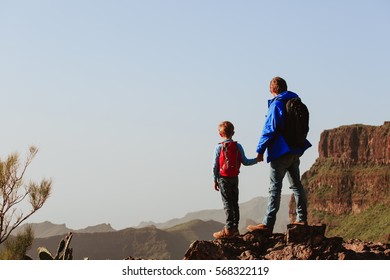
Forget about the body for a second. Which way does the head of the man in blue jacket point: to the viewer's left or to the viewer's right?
to the viewer's left

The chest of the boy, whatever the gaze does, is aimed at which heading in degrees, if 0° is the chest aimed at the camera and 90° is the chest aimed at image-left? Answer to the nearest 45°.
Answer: approximately 135°
